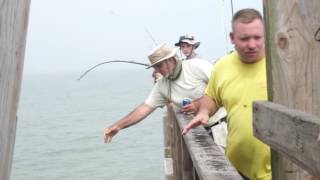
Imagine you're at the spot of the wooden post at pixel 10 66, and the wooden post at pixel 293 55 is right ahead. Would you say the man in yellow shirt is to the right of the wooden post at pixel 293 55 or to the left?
left
